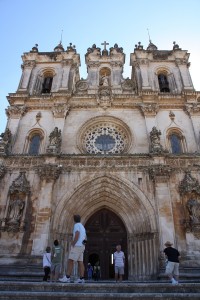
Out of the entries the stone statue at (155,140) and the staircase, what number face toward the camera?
2

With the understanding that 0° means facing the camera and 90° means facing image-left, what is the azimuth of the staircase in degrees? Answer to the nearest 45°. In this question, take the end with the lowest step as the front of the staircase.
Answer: approximately 0°

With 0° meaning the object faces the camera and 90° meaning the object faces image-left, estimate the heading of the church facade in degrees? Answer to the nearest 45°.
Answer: approximately 0°

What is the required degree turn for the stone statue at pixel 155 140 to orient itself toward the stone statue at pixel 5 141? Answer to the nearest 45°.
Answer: approximately 90° to its right

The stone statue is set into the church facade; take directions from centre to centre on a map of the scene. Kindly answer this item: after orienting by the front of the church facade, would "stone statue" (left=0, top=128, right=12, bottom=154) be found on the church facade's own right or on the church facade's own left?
on the church facade's own right

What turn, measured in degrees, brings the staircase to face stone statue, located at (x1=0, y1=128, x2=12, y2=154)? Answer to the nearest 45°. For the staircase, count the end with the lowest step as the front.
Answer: approximately 135° to its right
